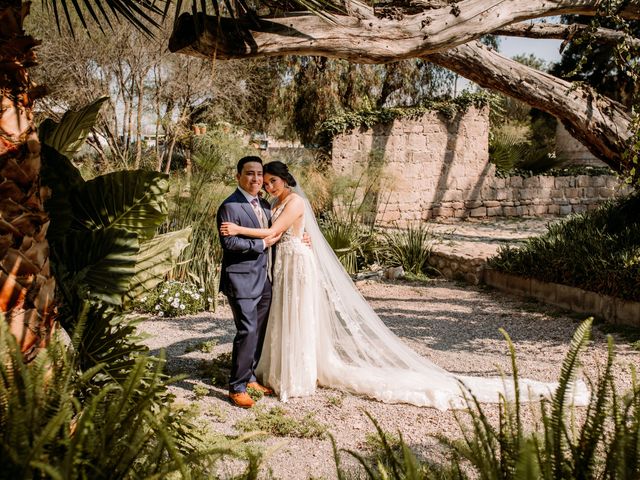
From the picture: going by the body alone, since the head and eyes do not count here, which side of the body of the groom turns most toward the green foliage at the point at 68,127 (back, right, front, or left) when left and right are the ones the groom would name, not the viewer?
right

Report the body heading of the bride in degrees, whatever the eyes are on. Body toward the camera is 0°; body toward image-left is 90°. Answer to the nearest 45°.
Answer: approximately 90°

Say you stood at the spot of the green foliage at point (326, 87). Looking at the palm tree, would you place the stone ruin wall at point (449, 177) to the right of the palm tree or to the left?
left

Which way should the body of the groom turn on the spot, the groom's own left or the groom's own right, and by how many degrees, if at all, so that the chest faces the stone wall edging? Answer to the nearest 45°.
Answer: approximately 90° to the groom's own left

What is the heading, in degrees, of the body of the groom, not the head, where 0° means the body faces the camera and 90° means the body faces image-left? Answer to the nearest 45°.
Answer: approximately 315°

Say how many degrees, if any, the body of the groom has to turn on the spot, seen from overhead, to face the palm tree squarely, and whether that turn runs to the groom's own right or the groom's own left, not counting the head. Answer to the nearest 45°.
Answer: approximately 45° to the groom's own right
